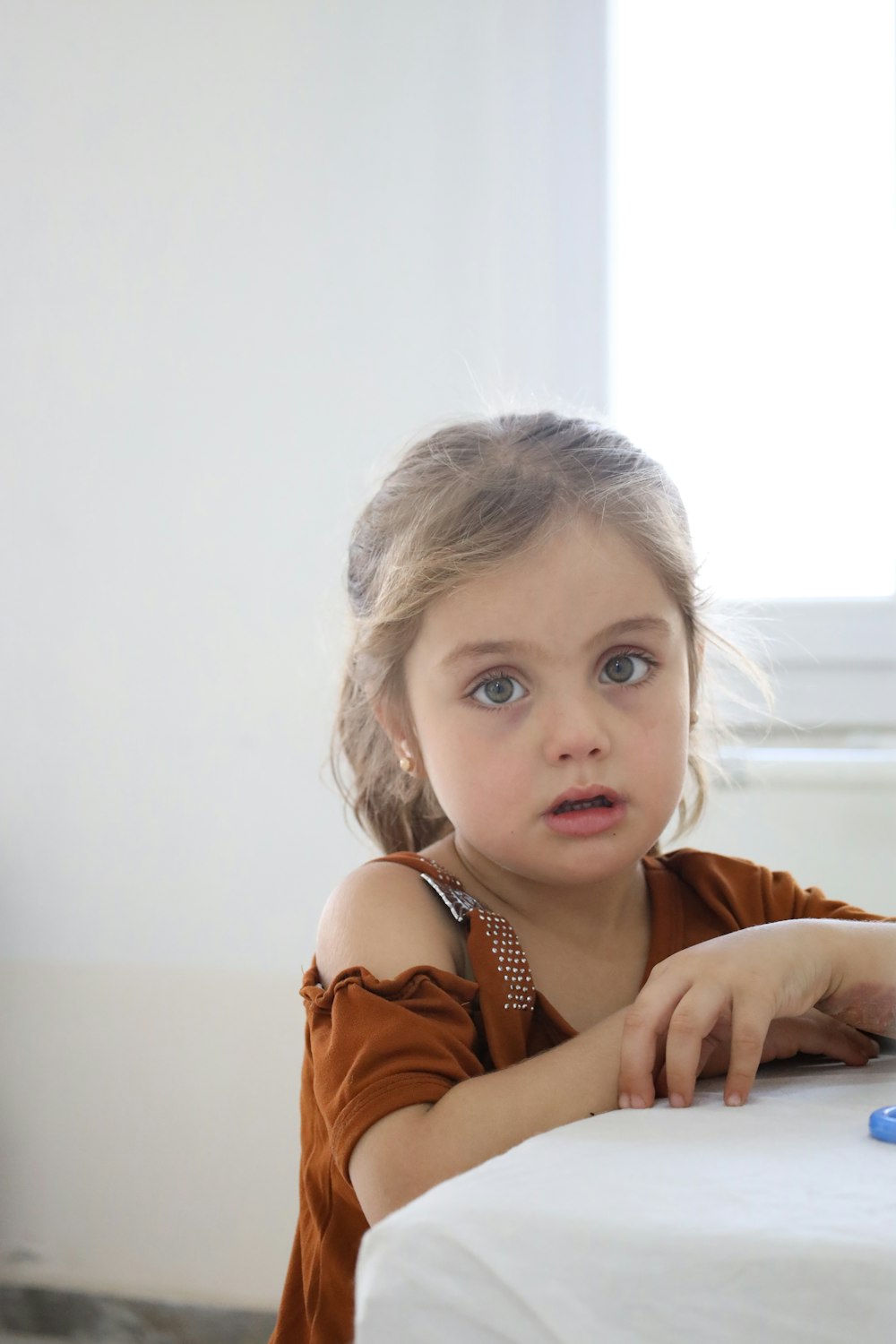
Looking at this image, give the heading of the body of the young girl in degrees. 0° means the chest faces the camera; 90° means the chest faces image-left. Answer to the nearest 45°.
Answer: approximately 315°
